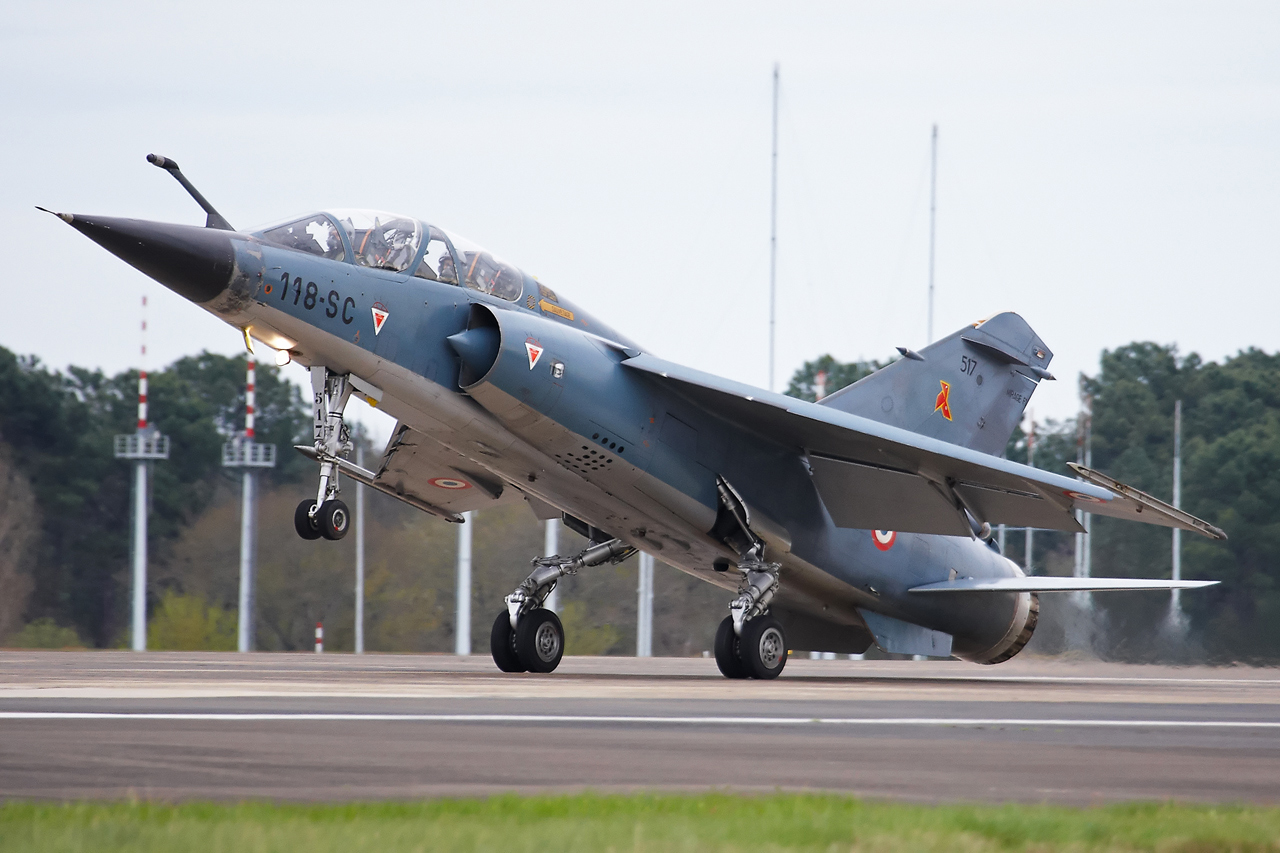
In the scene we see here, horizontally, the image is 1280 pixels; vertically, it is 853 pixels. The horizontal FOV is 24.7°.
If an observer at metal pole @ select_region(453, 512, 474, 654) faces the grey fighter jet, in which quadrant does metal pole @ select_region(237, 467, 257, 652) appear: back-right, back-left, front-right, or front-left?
back-right

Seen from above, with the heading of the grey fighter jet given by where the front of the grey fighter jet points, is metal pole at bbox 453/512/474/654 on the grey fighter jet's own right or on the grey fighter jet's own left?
on the grey fighter jet's own right

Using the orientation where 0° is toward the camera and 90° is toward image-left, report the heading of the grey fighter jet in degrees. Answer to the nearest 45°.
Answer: approximately 45°

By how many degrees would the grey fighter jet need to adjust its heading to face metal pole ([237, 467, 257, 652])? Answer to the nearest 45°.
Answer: approximately 135° to its right
